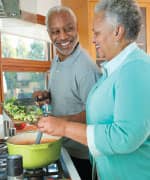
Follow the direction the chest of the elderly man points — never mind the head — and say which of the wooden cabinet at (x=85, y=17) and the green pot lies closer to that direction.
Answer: the green pot

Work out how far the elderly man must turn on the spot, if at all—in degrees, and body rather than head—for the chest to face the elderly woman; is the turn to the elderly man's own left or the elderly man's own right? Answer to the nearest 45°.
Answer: approximately 45° to the elderly man's own left

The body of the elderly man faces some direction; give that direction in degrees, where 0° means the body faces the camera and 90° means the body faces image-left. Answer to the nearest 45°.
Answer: approximately 45°

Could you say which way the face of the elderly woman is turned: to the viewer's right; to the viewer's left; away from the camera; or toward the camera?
to the viewer's left

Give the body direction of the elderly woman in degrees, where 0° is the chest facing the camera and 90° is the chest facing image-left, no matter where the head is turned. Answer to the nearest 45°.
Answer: approximately 90°

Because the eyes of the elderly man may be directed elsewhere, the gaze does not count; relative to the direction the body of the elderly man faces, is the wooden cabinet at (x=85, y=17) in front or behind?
behind
